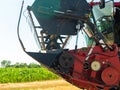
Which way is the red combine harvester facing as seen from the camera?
to the viewer's left
